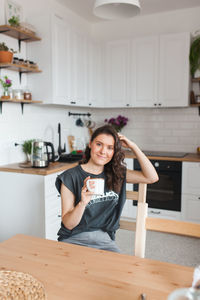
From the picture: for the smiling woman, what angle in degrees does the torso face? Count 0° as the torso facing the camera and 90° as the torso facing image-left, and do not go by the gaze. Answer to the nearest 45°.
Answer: approximately 0°

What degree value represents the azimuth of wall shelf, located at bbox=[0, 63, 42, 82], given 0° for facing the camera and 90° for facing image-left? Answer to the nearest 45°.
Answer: approximately 315°

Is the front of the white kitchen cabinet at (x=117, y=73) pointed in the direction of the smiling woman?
yes

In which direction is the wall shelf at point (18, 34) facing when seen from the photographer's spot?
facing the viewer and to the right of the viewer

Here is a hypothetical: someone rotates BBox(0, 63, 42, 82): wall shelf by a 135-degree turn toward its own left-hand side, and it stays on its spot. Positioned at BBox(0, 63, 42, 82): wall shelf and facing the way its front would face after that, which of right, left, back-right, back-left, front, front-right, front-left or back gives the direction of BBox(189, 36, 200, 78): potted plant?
right

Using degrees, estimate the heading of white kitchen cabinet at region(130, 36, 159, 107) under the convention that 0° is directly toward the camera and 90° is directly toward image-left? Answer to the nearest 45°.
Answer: approximately 0°
